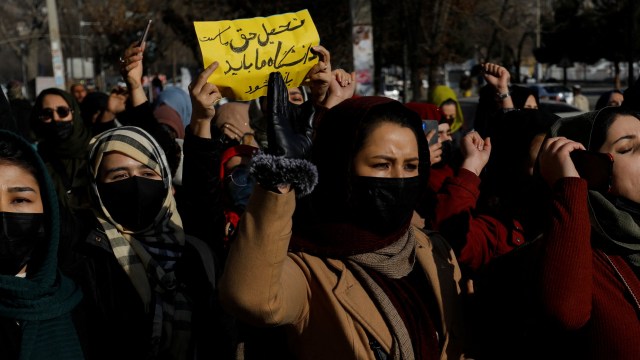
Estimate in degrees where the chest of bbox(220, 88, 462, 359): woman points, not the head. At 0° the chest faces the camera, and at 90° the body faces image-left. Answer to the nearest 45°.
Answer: approximately 315°

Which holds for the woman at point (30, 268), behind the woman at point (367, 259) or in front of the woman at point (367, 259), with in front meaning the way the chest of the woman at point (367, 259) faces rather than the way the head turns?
behind

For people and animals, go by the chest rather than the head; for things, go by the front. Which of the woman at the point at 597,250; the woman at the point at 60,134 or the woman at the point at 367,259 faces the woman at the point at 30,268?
the woman at the point at 60,134

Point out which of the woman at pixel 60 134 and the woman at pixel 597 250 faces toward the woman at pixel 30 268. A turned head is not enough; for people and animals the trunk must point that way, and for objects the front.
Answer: the woman at pixel 60 134

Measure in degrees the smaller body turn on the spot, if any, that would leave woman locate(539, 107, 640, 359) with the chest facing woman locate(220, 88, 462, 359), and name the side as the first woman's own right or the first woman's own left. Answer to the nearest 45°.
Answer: approximately 135° to the first woman's own right

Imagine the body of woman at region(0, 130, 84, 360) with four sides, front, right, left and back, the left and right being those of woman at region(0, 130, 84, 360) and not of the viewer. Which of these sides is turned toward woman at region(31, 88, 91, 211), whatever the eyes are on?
back

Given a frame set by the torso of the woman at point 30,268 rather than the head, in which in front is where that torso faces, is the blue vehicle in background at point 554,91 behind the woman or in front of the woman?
behind

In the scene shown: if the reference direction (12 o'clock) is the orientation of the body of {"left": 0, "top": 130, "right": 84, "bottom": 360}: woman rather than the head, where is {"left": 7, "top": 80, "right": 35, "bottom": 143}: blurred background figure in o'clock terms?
The blurred background figure is roughly at 6 o'clock from the woman.
